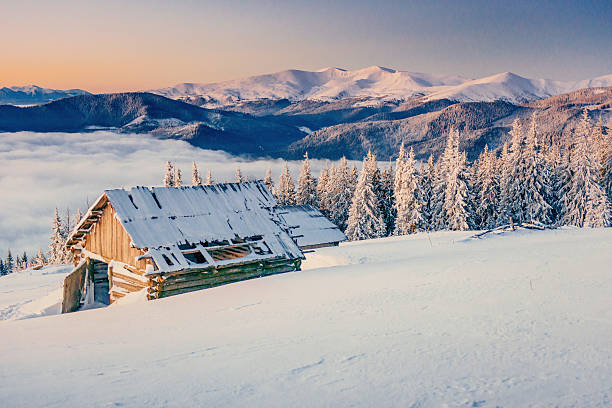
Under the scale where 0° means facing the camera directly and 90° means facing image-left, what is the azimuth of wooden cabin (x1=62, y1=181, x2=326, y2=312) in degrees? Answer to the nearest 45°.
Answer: approximately 45°

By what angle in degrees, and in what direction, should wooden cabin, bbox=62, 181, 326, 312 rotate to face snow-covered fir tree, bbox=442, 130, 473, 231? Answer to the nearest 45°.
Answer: approximately 180°

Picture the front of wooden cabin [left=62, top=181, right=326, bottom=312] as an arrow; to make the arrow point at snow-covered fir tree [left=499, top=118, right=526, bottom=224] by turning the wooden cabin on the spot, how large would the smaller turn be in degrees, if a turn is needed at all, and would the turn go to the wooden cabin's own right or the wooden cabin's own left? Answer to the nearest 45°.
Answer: approximately 180°

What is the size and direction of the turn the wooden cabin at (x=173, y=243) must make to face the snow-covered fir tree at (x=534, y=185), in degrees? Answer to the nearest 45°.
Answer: approximately 180°

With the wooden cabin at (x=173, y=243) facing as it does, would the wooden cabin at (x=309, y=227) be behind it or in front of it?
behind
